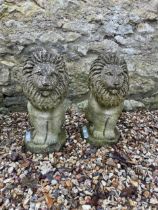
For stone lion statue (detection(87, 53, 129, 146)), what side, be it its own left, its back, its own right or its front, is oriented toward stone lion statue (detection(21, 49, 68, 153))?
right

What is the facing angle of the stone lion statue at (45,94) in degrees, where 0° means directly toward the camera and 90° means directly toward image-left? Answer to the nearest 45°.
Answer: approximately 0°

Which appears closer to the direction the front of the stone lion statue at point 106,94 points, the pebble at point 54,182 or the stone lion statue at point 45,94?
the pebble

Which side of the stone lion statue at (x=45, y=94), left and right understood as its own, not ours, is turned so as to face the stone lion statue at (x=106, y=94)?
left

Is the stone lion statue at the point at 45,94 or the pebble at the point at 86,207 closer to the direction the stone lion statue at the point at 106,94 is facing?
the pebble

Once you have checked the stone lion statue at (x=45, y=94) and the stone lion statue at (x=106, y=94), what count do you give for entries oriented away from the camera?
0

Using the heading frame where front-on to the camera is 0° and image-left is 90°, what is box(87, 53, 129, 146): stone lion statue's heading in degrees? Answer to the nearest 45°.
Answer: approximately 315°

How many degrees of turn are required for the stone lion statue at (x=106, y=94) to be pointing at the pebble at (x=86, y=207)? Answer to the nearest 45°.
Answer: approximately 45° to its right

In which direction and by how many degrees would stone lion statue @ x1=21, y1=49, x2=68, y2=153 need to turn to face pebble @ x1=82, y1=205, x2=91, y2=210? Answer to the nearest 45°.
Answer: approximately 45° to its left
